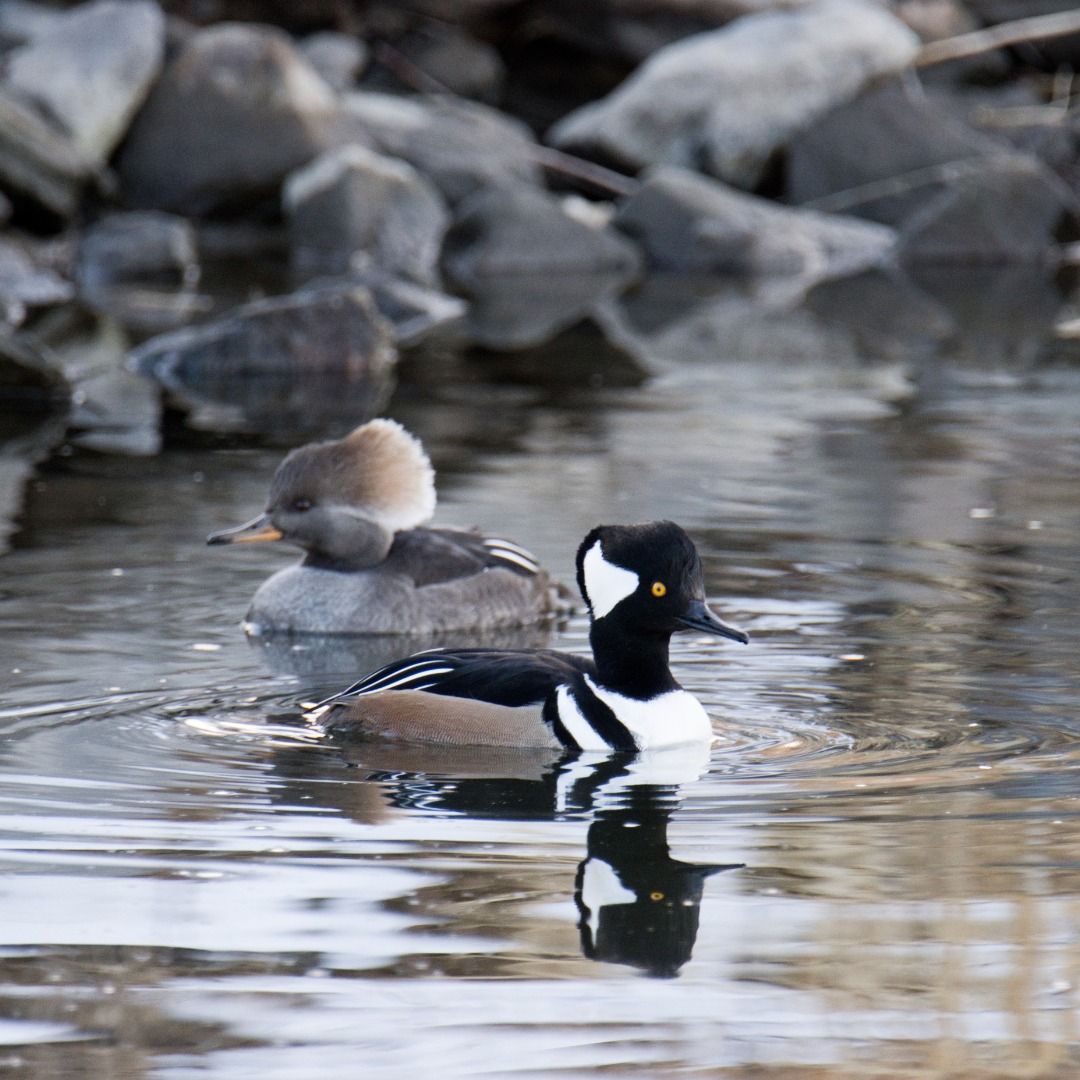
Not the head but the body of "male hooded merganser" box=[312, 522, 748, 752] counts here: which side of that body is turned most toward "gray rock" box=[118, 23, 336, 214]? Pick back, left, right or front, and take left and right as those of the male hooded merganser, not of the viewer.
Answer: left

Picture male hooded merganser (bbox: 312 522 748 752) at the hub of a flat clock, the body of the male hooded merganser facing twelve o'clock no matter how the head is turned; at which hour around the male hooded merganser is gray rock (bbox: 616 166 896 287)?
The gray rock is roughly at 9 o'clock from the male hooded merganser.

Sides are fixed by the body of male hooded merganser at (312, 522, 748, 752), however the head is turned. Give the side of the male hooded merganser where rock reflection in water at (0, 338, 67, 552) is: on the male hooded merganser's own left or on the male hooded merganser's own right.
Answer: on the male hooded merganser's own left

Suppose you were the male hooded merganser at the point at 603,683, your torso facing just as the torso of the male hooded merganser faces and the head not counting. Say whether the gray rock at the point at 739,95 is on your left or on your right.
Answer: on your left

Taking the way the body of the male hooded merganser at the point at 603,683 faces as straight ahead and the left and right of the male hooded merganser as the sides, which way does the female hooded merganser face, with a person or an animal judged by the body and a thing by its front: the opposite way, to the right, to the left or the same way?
the opposite way

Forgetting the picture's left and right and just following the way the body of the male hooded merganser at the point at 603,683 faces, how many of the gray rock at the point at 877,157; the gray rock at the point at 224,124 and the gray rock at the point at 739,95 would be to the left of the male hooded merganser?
3

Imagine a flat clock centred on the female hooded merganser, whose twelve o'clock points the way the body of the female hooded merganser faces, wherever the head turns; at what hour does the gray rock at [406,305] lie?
The gray rock is roughly at 3 o'clock from the female hooded merganser.

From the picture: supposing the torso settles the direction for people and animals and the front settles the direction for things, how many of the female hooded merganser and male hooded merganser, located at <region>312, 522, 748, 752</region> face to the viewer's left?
1

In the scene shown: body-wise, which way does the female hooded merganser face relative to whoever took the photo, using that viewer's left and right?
facing to the left of the viewer

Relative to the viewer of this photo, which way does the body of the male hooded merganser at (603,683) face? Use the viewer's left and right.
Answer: facing to the right of the viewer

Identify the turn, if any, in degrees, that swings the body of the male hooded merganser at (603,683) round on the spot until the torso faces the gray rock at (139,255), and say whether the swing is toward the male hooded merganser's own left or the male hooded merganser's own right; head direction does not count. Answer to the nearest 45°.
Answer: approximately 90° to the male hooded merganser's own left

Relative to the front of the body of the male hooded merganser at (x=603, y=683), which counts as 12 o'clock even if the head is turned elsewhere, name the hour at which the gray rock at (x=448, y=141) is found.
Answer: The gray rock is roughly at 9 o'clock from the male hooded merganser.
